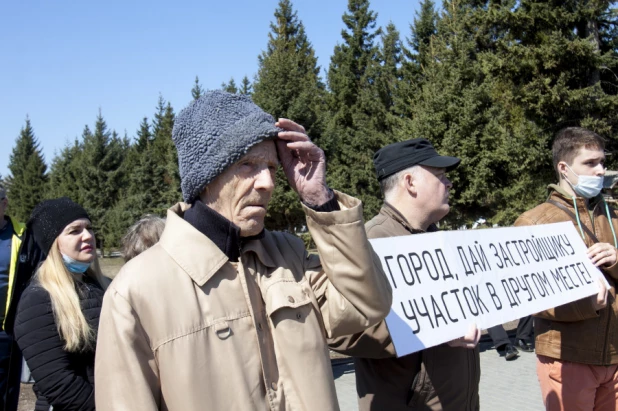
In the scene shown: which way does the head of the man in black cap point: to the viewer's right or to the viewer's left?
to the viewer's right

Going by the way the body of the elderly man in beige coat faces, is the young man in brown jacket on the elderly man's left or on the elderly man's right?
on the elderly man's left

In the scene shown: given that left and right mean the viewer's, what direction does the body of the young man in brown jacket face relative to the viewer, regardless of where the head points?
facing the viewer and to the right of the viewer

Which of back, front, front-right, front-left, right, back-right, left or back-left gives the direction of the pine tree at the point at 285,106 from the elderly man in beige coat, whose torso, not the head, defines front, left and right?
back-left

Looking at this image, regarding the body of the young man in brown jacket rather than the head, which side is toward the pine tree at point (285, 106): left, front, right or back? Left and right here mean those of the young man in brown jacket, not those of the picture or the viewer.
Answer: back

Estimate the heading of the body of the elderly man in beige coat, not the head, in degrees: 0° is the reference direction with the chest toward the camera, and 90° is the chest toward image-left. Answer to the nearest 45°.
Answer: approximately 315°

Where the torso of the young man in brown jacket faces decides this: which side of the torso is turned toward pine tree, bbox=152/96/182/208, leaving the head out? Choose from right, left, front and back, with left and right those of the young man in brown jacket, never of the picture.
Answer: back

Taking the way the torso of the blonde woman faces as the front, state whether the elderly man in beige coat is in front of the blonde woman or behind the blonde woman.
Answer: in front

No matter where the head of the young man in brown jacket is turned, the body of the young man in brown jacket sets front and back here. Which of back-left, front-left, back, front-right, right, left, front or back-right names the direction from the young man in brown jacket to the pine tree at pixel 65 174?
back

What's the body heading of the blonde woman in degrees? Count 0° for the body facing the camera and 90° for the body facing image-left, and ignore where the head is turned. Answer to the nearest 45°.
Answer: approximately 315°

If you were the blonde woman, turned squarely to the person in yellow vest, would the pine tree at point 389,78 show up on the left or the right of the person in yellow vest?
right

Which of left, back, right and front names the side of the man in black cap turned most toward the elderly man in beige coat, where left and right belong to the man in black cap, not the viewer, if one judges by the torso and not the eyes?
right
